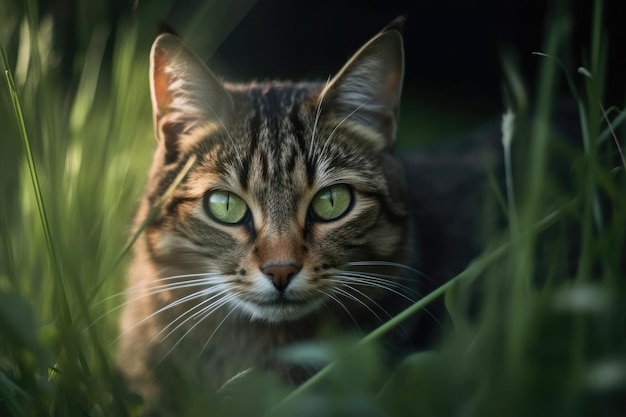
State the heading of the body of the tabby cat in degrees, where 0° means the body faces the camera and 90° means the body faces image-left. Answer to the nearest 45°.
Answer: approximately 0°
